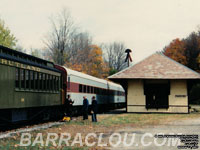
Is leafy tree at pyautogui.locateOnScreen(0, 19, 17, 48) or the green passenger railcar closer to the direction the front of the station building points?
the green passenger railcar

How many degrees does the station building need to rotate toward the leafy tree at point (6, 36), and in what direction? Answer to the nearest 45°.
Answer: approximately 135° to its right

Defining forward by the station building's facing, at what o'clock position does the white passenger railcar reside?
The white passenger railcar is roughly at 3 o'clock from the station building.

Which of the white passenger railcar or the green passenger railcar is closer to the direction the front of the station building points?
the green passenger railcar

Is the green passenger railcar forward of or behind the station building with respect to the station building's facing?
forward

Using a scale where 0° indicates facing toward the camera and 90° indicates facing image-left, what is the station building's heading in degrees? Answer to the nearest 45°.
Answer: approximately 0°
